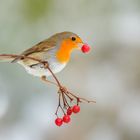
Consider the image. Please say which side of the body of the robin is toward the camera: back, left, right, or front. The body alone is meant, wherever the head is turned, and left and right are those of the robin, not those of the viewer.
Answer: right
